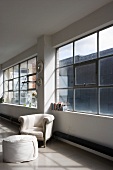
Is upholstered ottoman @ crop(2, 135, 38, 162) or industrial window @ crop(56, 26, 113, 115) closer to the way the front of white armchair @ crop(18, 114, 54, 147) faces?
the upholstered ottoman

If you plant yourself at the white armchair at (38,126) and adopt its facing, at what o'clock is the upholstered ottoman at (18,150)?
The upholstered ottoman is roughly at 11 o'clock from the white armchair.

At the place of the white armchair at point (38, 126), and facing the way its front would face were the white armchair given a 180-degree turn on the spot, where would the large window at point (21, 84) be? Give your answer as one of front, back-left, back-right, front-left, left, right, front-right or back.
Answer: front-left

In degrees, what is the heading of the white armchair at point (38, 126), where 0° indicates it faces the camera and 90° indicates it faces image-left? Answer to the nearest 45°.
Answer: approximately 45°

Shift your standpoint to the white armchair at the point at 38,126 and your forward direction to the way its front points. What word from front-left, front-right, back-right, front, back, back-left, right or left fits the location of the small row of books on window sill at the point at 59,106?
back

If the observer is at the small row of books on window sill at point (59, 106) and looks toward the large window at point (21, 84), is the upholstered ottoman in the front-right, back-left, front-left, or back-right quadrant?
back-left
